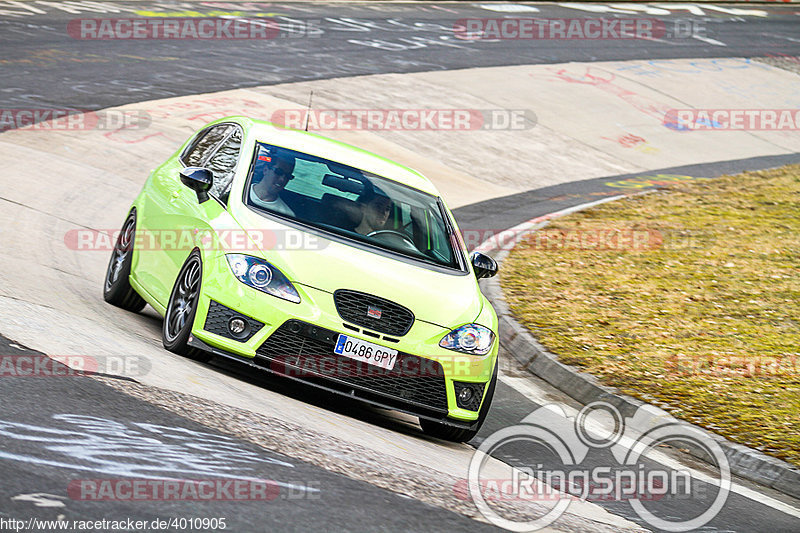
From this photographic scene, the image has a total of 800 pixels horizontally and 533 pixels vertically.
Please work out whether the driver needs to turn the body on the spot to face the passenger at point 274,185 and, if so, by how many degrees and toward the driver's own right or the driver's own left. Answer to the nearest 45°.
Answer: approximately 135° to the driver's own right
